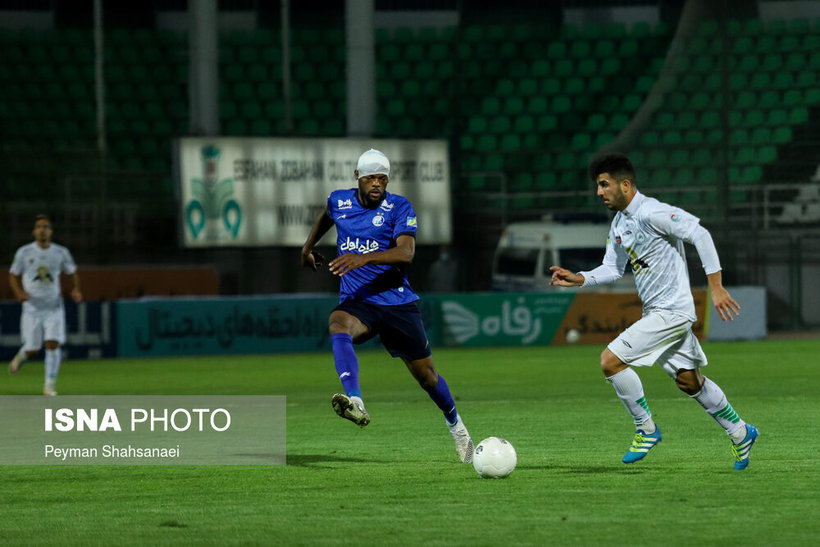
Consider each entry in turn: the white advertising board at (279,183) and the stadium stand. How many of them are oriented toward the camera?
2

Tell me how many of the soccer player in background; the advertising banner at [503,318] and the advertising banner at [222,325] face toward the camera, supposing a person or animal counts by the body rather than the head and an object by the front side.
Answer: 3

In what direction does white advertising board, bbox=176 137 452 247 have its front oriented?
toward the camera

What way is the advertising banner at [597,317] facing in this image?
toward the camera

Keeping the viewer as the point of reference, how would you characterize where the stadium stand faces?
facing the viewer

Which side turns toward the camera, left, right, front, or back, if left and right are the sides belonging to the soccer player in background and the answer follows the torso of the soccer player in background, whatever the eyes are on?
front

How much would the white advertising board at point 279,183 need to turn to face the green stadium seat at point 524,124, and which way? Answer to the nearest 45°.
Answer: approximately 135° to its left

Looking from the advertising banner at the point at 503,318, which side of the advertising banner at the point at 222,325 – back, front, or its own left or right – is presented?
left

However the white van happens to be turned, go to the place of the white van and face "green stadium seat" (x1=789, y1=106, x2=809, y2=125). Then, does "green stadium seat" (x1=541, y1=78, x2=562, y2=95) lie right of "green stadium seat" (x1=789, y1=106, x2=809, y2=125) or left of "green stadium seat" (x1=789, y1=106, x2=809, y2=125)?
left

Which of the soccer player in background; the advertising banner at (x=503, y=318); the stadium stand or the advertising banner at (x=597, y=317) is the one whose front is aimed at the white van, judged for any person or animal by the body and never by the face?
the stadium stand

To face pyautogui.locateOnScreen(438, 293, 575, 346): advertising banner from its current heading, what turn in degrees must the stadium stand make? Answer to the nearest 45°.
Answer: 0° — it already faces it

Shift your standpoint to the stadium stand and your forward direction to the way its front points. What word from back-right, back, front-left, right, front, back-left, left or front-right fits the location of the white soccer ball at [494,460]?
front
